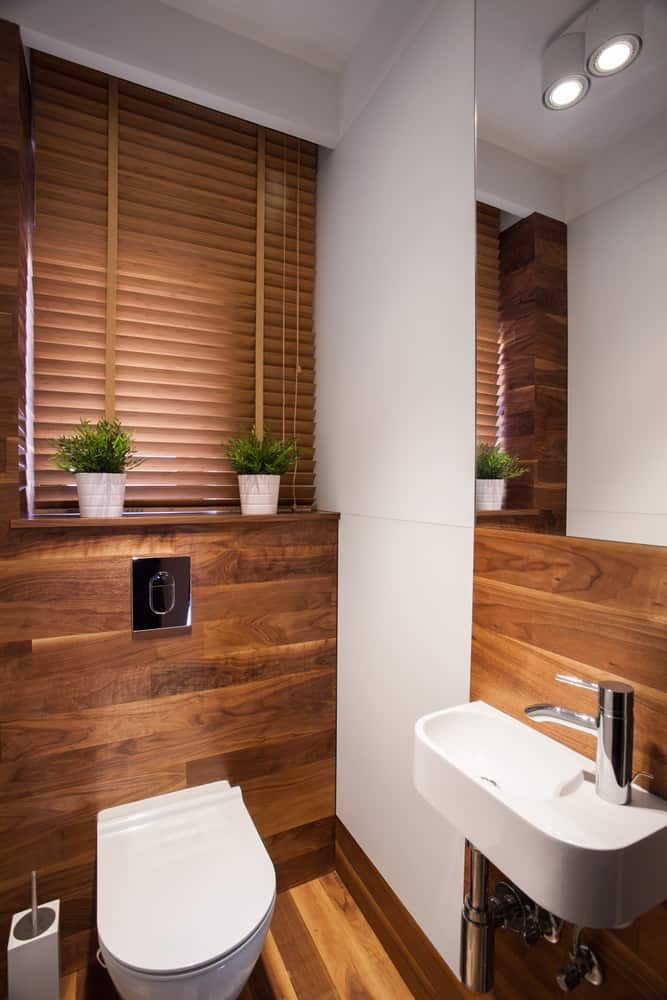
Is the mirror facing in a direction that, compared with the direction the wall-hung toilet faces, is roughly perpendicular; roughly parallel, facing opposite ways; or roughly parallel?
roughly perpendicular

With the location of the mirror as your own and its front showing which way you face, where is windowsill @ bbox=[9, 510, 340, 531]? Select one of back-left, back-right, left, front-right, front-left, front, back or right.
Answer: front-right

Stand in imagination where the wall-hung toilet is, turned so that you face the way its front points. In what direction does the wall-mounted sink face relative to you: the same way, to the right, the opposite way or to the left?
to the right

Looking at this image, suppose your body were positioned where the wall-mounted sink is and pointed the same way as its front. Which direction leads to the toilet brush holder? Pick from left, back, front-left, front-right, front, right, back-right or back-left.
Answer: front-right

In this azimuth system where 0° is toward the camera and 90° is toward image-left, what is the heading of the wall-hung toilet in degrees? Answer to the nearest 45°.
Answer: approximately 0°

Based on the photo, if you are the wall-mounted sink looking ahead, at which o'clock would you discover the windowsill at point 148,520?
The windowsill is roughly at 2 o'clock from the wall-mounted sink.

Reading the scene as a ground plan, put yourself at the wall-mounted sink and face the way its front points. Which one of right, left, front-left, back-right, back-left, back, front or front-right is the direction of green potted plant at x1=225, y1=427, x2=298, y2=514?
right

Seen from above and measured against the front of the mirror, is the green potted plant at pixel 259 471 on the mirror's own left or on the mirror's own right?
on the mirror's own right
